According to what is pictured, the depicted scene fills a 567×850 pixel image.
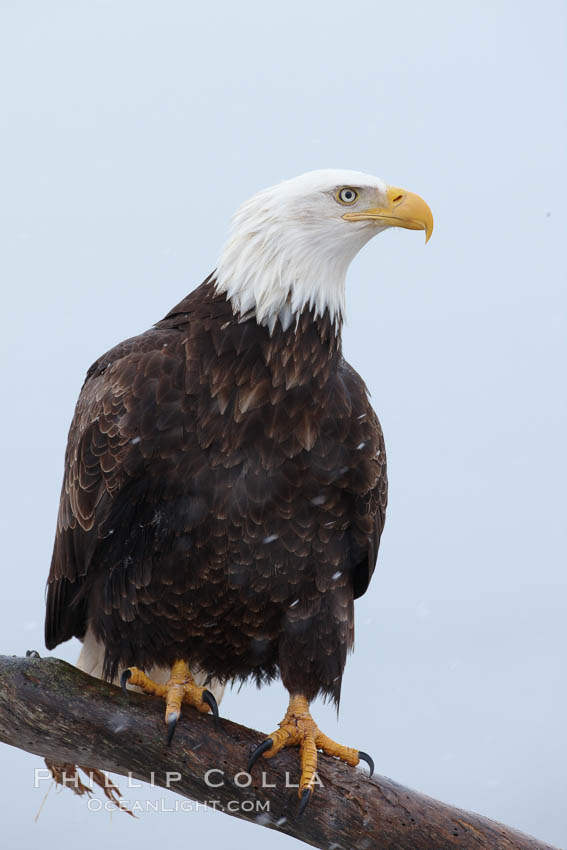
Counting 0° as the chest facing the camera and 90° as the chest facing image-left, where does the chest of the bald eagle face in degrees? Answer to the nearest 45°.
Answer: approximately 315°
